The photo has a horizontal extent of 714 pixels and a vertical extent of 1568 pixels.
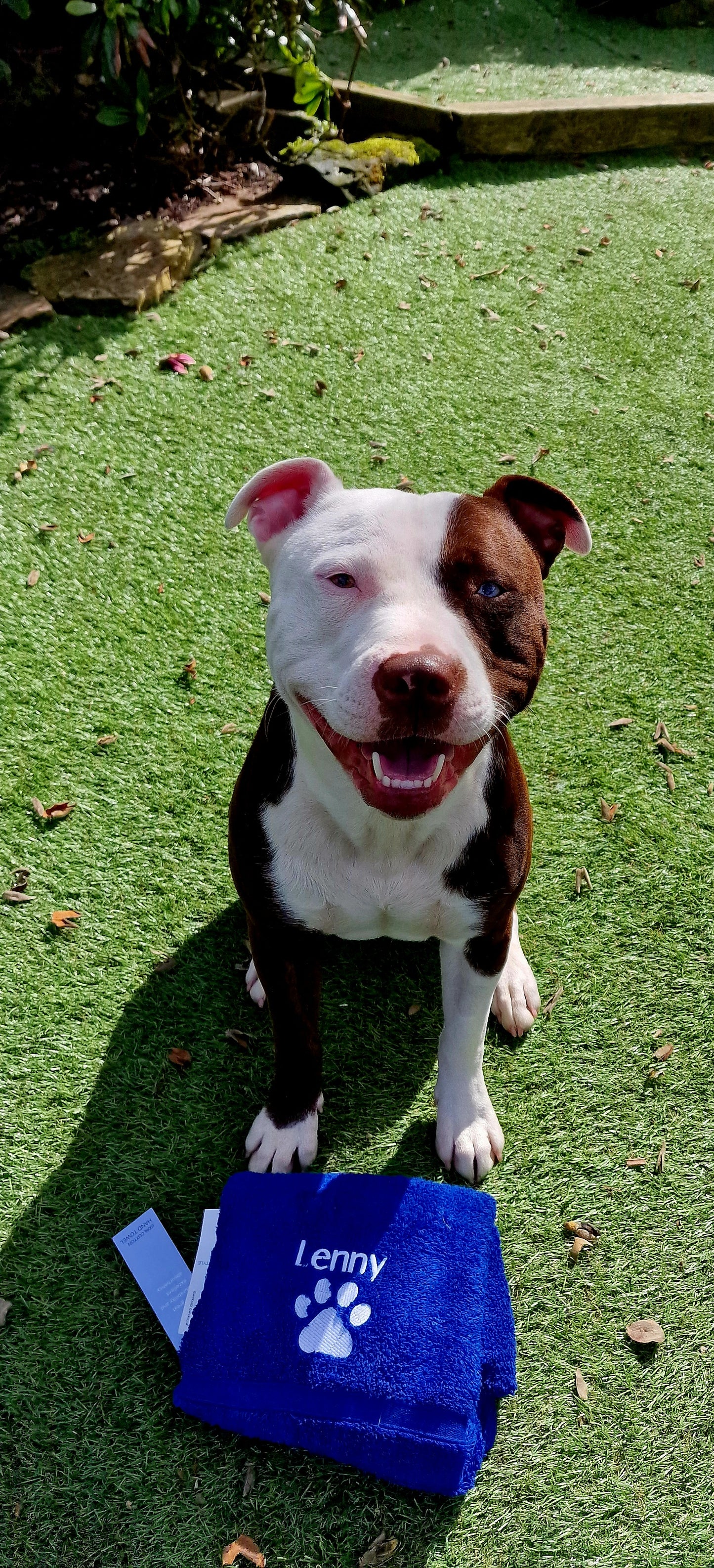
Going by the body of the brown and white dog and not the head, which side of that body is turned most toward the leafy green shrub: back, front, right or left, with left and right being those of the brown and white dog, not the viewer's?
back

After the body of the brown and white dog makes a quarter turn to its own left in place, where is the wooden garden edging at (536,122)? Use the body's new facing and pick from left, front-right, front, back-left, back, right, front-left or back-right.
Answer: left

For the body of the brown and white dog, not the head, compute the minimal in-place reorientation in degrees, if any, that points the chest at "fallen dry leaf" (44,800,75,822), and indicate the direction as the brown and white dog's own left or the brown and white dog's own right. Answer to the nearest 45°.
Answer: approximately 135° to the brown and white dog's own right

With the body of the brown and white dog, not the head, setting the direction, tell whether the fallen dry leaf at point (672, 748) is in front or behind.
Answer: behind

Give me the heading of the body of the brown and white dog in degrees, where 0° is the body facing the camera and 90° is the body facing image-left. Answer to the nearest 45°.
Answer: approximately 0°
